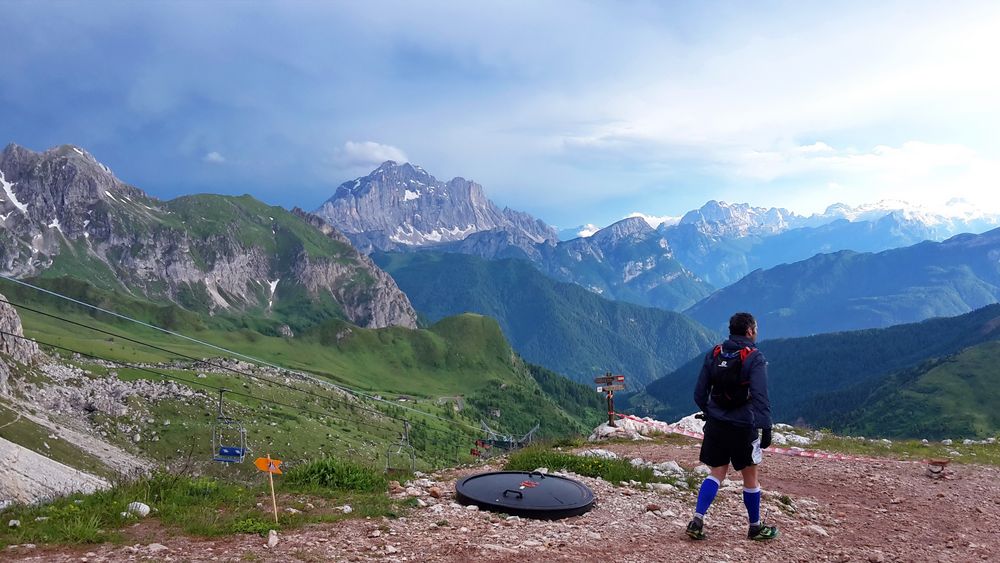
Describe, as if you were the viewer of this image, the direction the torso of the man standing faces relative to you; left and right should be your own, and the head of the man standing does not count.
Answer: facing away from the viewer and to the right of the viewer

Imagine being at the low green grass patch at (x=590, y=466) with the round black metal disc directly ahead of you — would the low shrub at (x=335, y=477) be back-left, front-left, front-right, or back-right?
front-right

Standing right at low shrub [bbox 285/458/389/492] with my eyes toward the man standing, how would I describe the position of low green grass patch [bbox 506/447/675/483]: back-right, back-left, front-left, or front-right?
front-left

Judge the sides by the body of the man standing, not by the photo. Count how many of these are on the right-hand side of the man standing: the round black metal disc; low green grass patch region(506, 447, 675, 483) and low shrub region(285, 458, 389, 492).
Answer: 0

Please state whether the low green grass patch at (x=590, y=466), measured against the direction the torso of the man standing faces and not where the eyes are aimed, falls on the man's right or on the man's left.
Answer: on the man's left

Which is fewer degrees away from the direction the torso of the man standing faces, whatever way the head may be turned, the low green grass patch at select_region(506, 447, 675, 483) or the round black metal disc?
the low green grass patch

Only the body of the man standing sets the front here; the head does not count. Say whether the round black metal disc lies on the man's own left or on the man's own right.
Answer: on the man's own left

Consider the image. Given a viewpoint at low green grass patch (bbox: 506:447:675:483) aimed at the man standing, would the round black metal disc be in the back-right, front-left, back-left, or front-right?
front-right
